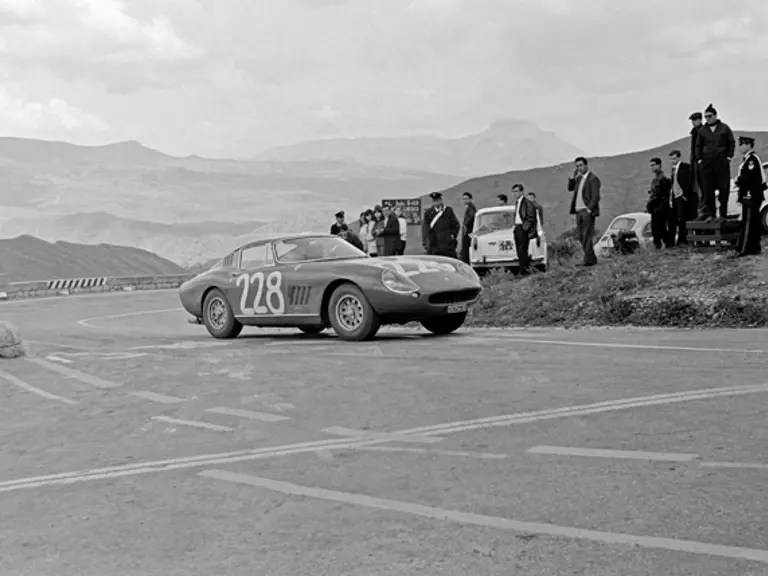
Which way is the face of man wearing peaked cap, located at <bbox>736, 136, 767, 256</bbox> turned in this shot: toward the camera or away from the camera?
toward the camera

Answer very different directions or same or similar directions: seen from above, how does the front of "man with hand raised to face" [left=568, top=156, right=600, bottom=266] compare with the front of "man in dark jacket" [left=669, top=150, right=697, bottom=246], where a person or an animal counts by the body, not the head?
same or similar directions

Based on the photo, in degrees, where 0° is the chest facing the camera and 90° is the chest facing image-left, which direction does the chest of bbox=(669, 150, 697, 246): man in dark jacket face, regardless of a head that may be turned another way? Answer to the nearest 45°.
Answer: approximately 45°

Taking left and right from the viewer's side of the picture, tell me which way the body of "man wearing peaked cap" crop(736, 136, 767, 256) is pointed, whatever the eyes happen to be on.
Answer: facing to the left of the viewer

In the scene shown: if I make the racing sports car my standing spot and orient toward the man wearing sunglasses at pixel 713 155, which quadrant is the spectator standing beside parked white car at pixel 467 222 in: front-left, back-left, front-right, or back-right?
front-left

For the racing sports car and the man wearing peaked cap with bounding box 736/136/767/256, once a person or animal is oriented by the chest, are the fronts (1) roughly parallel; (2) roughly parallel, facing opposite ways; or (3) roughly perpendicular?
roughly parallel, facing opposite ways

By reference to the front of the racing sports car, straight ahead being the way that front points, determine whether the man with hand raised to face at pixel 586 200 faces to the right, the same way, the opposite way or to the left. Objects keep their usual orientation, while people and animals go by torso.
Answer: to the right

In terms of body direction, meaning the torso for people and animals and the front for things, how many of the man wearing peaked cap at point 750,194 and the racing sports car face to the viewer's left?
1

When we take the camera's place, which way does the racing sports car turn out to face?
facing the viewer and to the right of the viewer

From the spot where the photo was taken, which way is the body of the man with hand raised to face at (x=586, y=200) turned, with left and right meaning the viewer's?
facing the viewer and to the left of the viewer
